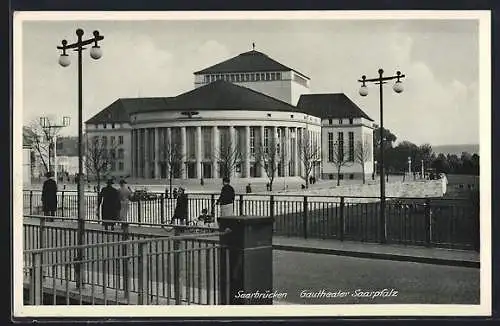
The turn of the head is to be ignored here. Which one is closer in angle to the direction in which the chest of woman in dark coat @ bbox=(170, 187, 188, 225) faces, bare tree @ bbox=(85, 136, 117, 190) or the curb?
the bare tree

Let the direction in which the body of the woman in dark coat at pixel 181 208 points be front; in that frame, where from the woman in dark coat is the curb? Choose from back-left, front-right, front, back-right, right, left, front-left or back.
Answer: back

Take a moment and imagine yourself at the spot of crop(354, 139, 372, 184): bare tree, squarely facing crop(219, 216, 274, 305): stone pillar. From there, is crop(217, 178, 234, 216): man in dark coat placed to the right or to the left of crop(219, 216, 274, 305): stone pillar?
right
